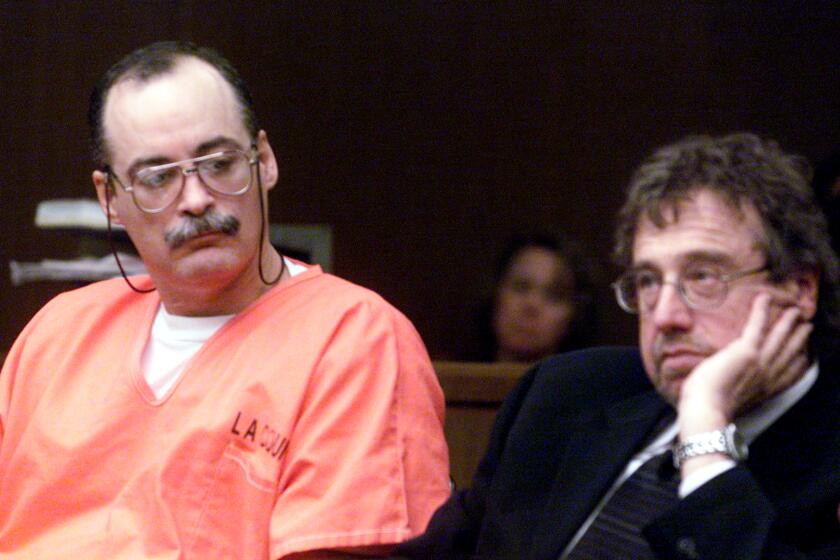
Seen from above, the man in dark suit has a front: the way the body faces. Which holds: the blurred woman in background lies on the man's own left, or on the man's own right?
on the man's own right

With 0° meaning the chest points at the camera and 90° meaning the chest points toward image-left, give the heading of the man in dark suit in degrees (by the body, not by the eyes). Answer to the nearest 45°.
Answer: approximately 45°

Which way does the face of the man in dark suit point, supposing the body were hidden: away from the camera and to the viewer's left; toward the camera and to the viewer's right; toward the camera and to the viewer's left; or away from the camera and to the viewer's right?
toward the camera and to the viewer's left
